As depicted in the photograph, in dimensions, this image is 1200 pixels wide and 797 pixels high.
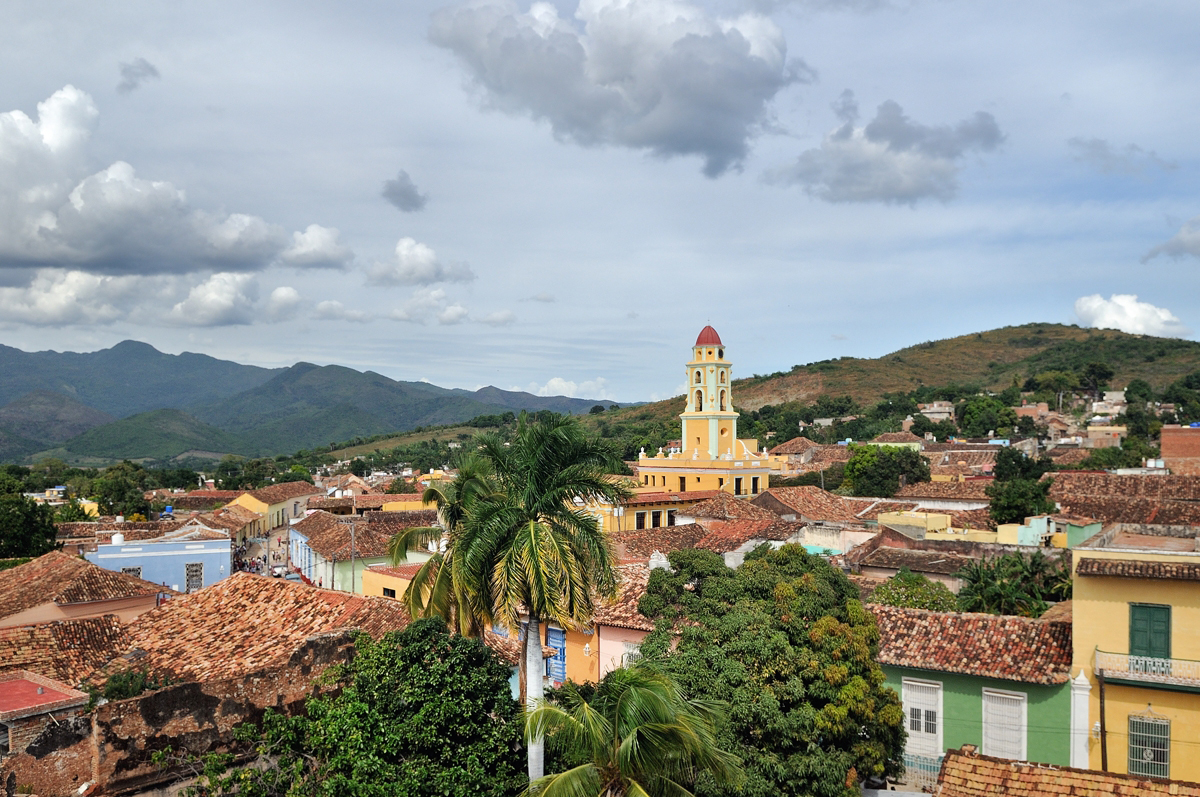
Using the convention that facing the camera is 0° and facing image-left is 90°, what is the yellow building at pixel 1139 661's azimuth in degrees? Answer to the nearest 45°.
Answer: approximately 0°

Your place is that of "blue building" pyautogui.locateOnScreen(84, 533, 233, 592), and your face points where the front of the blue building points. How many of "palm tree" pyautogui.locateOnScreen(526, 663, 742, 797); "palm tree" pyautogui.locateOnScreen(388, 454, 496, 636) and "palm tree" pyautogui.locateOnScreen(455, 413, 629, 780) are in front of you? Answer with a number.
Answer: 3

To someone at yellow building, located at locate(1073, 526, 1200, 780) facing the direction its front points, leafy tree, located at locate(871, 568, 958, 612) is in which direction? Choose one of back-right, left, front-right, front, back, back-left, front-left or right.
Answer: back-right

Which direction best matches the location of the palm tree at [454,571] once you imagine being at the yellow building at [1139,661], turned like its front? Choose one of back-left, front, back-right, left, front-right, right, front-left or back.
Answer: front-right

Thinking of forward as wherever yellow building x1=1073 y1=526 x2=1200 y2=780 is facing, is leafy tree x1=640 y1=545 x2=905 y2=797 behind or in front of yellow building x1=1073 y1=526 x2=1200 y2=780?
in front

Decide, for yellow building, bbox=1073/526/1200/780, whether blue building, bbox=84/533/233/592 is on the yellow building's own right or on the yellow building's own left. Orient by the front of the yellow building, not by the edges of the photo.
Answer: on the yellow building's own right

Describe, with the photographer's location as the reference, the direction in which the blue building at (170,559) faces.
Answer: facing the viewer

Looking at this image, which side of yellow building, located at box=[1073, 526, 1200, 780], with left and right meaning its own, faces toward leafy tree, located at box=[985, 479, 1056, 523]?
back

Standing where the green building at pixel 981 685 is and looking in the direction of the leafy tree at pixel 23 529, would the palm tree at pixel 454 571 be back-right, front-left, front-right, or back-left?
front-left

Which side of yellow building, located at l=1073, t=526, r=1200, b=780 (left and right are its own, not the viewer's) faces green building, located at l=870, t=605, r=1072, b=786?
right

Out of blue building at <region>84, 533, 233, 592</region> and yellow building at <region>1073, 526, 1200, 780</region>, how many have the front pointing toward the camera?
2

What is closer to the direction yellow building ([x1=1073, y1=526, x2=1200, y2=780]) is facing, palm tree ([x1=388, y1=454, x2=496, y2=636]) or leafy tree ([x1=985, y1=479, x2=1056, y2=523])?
the palm tree
